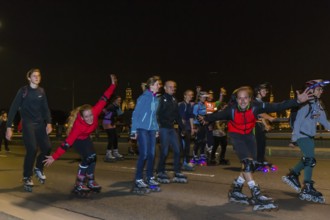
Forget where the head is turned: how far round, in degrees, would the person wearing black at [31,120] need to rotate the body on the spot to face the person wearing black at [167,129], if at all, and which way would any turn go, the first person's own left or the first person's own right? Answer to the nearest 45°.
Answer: approximately 45° to the first person's own left

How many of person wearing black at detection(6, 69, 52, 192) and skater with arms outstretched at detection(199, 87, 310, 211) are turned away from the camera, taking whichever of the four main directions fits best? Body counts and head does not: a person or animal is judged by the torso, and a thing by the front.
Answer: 0

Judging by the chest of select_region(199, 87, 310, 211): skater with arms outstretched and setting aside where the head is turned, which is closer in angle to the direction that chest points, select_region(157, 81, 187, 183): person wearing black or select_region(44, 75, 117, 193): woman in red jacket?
the woman in red jacket

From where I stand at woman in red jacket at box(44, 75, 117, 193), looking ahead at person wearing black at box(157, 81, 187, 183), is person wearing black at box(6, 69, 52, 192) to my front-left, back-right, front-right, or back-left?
back-left

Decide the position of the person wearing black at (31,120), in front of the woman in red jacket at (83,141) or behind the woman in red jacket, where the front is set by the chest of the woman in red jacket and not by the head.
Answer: behind

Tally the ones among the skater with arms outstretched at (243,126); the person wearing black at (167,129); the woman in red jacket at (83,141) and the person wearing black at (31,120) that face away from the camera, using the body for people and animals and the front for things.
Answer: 0

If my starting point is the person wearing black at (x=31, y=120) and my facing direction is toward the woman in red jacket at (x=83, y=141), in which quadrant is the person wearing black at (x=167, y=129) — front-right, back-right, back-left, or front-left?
front-left

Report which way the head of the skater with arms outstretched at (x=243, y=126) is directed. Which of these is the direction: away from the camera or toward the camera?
toward the camera

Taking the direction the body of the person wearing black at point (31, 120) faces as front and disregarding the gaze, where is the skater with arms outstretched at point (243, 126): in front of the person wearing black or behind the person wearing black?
in front

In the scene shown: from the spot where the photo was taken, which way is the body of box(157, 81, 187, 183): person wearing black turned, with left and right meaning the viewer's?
facing the viewer and to the right of the viewer

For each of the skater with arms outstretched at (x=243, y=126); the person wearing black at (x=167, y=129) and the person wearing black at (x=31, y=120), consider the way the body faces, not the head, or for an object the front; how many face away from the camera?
0

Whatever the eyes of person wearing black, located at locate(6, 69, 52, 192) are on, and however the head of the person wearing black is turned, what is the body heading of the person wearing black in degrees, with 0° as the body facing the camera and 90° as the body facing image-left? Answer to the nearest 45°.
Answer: approximately 315°

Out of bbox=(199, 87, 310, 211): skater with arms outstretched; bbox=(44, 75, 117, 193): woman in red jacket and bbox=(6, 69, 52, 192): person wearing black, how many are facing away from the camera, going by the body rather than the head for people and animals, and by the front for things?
0

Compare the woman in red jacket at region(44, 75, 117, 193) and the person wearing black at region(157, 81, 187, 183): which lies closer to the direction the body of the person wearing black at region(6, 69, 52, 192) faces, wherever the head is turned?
the woman in red jacket

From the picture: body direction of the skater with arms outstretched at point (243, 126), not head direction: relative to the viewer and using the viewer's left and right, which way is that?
facing the viewer

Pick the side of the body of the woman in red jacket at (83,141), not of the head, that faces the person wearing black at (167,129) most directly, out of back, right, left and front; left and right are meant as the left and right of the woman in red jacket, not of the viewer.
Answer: left
